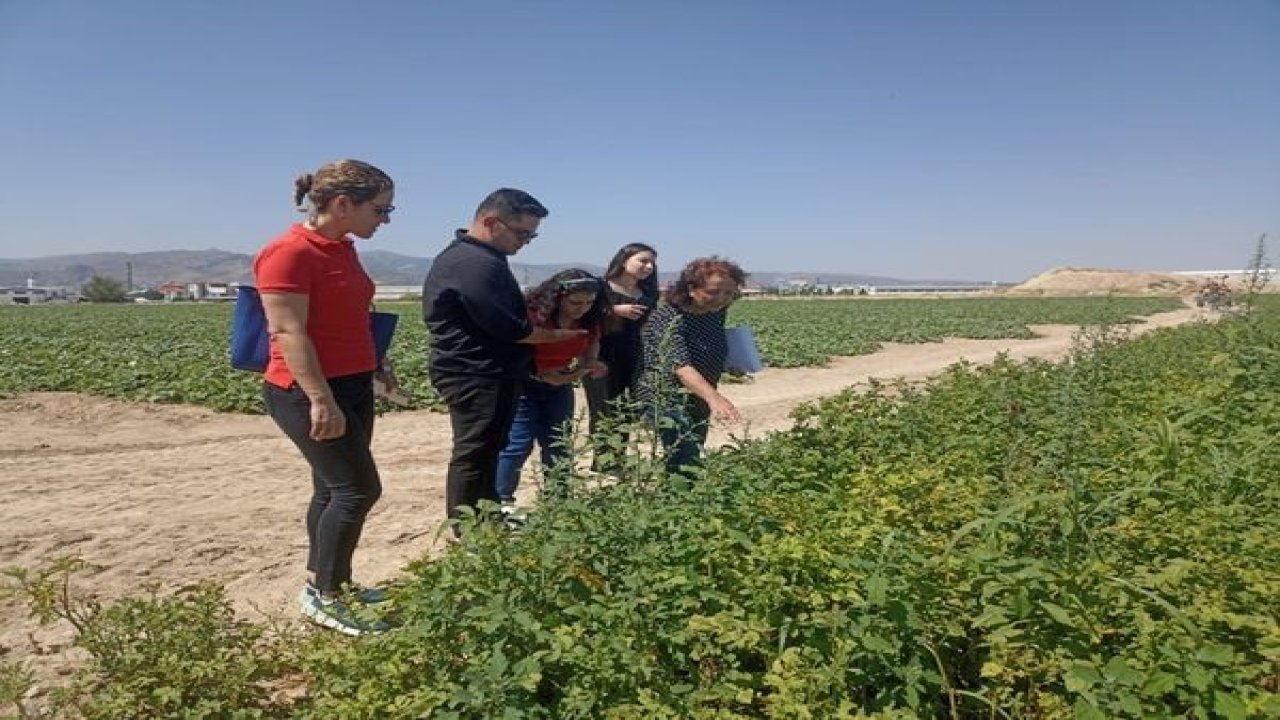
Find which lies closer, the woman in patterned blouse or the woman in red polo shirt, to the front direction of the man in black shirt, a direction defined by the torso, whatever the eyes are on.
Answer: the woman in patterned blouse

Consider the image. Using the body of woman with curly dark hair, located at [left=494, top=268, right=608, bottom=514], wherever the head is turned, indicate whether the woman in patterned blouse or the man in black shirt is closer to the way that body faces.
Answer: the woman in patterned blouse

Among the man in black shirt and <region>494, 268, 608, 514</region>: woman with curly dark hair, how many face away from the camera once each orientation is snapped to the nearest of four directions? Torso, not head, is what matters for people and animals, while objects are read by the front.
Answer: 0

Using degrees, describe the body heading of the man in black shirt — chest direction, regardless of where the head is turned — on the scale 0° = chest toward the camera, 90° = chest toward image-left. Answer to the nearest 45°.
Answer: approximately 270°

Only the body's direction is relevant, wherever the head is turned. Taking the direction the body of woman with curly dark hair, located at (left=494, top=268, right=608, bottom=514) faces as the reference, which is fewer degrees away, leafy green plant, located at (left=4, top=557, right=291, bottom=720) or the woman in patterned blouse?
the woman in patterned blouse

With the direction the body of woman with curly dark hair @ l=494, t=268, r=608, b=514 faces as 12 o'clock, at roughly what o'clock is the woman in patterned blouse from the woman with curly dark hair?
The woman in patterned blouse is roughly at 11 o'clock from the woman with curly dark hair.

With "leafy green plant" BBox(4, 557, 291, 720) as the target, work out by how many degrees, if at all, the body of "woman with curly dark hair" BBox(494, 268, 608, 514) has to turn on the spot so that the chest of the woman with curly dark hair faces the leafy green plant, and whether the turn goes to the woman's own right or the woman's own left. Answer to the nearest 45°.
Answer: approximately 90° to the woman's own right

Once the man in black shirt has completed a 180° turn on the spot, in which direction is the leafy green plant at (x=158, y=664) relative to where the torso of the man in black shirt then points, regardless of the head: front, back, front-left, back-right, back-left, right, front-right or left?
front-left

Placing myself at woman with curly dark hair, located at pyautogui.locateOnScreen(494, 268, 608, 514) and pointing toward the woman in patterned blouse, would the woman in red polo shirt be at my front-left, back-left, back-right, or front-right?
back-right

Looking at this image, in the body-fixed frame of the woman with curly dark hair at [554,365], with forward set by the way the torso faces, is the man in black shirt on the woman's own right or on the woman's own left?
on the woman's own right

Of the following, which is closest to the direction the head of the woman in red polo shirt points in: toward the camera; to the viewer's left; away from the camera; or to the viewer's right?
to the viewer's right

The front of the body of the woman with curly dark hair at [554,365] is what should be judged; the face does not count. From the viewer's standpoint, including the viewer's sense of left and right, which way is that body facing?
facing the viewer and to the right of the viewer

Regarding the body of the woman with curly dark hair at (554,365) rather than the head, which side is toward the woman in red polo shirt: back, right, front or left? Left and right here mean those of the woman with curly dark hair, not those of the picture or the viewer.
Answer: right
